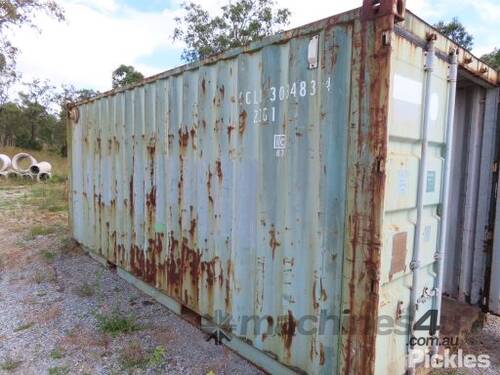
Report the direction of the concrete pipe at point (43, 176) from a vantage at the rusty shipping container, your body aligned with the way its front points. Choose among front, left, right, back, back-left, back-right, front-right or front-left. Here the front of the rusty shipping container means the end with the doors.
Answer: back

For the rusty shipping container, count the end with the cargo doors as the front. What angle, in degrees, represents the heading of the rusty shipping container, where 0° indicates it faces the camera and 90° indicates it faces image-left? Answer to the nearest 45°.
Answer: approximately 315°

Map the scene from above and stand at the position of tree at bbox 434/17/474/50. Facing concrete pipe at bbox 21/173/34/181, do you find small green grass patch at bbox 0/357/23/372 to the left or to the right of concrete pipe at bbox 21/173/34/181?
left

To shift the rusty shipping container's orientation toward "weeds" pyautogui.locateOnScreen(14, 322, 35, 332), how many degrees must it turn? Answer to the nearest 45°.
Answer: approximately 135° to its right

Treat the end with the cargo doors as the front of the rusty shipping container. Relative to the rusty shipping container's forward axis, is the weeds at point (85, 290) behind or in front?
behind

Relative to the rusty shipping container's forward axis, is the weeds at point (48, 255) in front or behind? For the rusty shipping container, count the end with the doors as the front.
behind

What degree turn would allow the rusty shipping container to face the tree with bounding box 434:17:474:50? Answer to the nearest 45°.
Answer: approximately 90° to its left

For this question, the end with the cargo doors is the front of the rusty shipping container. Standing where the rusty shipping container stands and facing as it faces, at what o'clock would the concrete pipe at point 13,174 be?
The concrete pipe is roughly at 6 o'clock from the rusty shipping container.

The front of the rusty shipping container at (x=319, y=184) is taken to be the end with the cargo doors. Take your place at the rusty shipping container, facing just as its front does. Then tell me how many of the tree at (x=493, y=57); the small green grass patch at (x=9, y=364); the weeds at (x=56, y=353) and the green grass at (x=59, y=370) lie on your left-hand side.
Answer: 1

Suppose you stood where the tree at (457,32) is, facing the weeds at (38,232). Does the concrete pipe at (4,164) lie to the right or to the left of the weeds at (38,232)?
right
